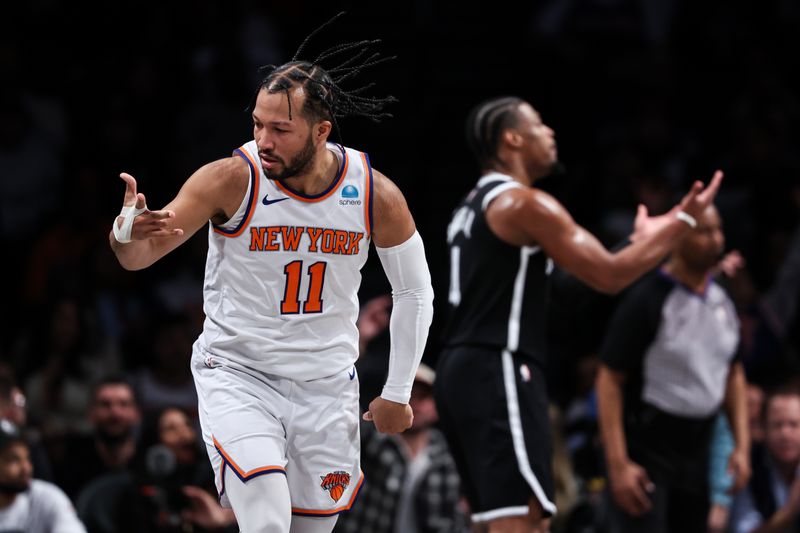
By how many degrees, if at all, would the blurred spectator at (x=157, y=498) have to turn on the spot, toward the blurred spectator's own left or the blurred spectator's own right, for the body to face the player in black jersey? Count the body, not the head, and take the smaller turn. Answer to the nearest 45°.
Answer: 0° — they already face them

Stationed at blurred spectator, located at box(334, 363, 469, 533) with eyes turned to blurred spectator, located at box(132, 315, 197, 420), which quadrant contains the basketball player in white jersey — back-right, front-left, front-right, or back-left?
back-left

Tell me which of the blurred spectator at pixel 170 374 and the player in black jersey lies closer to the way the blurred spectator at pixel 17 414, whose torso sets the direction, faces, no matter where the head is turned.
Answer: the player in black jersey

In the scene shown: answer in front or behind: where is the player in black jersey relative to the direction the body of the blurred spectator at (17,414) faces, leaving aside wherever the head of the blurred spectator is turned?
in front

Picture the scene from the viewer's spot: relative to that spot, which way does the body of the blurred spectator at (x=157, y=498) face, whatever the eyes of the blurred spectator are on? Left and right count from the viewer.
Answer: facing the viewer and to the right of the viewer

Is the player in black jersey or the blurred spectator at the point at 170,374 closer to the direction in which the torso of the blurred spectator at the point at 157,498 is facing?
the player in black jersey

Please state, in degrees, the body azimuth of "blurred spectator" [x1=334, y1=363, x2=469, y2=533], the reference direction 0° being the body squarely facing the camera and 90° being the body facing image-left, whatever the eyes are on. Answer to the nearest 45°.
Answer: approximately 0°

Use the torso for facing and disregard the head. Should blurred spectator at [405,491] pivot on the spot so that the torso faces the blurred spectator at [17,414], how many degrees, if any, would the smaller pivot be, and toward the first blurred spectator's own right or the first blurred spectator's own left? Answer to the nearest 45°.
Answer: approximately 90° to the first blurred spectator's own right

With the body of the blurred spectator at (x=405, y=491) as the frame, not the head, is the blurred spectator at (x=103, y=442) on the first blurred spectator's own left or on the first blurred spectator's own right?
on the first blurred spectator's own right

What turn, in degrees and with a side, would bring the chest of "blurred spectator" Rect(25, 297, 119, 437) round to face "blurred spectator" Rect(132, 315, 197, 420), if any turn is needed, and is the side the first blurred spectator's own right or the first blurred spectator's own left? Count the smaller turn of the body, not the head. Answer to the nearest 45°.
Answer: approximately 90° to the first blurred spectator's own left

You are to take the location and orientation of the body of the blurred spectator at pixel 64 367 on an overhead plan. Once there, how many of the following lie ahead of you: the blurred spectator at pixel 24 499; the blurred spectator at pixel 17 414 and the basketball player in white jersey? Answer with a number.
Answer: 3

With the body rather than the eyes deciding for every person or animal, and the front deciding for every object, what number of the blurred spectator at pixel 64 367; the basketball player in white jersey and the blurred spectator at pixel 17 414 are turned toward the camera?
3
